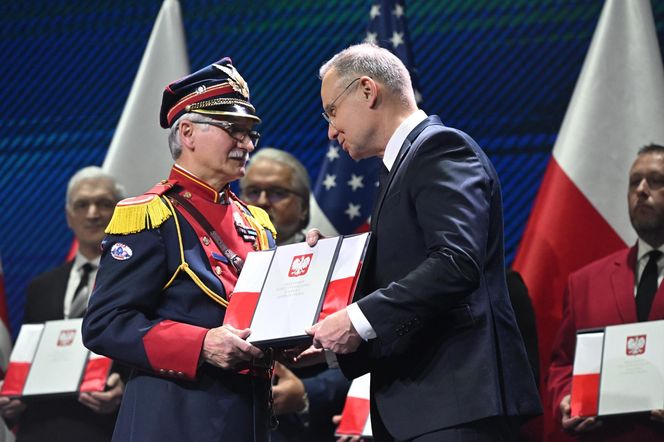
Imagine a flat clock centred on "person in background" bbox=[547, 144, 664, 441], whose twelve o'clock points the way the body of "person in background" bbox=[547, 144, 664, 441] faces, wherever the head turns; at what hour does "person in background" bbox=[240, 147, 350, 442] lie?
"person in background" bbox=[240, 147, 350, 442] is roughly at 2 o'clock from "person in background" bbox=[547, 144, 664, 441].

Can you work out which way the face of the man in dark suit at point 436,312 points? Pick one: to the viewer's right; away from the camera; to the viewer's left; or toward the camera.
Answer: to the viewer's left

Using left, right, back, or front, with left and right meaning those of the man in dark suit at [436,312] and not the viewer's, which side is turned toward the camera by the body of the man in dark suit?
left

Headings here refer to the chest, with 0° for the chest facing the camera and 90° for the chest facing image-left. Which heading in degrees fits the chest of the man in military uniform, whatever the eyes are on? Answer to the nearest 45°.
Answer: approximately 315°

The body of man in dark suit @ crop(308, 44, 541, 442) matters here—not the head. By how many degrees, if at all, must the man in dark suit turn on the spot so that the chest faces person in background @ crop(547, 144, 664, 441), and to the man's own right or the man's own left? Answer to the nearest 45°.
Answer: approximately 135° to the man's own right

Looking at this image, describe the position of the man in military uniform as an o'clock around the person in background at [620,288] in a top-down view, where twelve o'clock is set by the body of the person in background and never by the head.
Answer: The man in military uniform is roughly at 1 o'clock from the person in background.

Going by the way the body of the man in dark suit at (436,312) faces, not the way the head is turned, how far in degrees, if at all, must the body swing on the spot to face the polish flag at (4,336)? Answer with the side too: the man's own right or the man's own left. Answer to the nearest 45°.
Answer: approximately 45° to the man's own right

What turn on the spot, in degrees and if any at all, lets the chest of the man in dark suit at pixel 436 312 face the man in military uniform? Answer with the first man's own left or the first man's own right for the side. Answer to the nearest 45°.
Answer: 0° — they already face them
